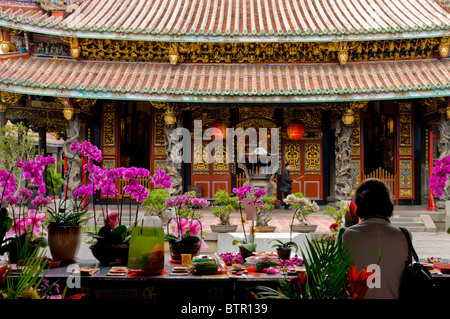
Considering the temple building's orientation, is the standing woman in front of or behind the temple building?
in front

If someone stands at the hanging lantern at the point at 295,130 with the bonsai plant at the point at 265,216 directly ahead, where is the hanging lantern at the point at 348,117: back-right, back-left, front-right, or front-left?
front-left

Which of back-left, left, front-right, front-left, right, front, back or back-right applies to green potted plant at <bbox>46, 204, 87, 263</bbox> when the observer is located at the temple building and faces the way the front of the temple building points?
front

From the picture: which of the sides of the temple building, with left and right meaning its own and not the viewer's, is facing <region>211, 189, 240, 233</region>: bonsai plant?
front

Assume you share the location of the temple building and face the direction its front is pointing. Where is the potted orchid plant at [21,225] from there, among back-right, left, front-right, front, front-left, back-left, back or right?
front

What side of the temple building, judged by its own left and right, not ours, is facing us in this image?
front

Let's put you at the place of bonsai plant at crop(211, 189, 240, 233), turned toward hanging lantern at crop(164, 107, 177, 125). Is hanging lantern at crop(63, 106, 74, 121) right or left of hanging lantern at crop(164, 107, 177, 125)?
left

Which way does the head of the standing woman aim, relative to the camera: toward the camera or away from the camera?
away from the camera
